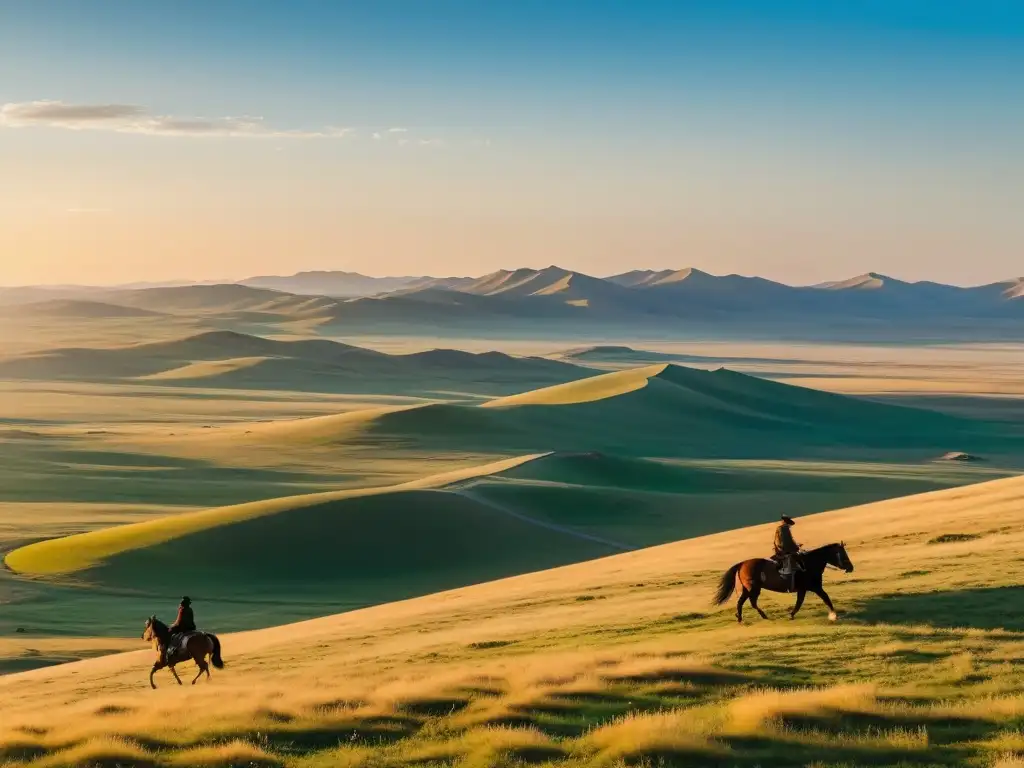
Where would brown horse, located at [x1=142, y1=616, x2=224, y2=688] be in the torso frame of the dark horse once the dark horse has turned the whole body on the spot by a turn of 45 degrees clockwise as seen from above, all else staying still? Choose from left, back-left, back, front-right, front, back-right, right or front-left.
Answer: back-right

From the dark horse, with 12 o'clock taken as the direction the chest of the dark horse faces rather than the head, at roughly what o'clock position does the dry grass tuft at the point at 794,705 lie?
The dry grass tuft is roughly at 3 o'clock from the dark horse.

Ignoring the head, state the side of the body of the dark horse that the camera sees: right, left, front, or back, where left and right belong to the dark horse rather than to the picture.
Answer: right

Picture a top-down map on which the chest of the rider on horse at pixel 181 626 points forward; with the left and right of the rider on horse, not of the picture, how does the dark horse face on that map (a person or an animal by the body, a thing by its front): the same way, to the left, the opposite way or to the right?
the opposite way

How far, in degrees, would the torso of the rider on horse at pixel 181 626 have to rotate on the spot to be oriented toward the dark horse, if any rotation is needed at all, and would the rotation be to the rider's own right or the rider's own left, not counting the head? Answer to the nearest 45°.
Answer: approximately 180°

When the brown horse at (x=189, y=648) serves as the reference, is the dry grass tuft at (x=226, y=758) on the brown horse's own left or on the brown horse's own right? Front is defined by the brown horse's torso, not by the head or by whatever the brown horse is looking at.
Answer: on the brown horse's own left

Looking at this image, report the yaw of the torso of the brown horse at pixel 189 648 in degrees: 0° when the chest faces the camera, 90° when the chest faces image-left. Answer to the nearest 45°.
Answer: approximately 90°

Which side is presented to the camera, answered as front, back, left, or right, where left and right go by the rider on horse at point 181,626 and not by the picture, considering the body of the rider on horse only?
left

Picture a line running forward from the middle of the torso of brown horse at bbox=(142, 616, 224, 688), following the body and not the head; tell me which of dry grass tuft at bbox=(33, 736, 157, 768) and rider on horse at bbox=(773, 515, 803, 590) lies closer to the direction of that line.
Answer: the dry grass tuft

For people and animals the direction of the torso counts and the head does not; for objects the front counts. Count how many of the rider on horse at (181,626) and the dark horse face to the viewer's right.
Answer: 1

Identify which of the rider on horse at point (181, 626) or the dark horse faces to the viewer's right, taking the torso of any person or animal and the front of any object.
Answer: the dark horse

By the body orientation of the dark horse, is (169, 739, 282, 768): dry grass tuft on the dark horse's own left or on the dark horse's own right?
on the dark horse's own right
